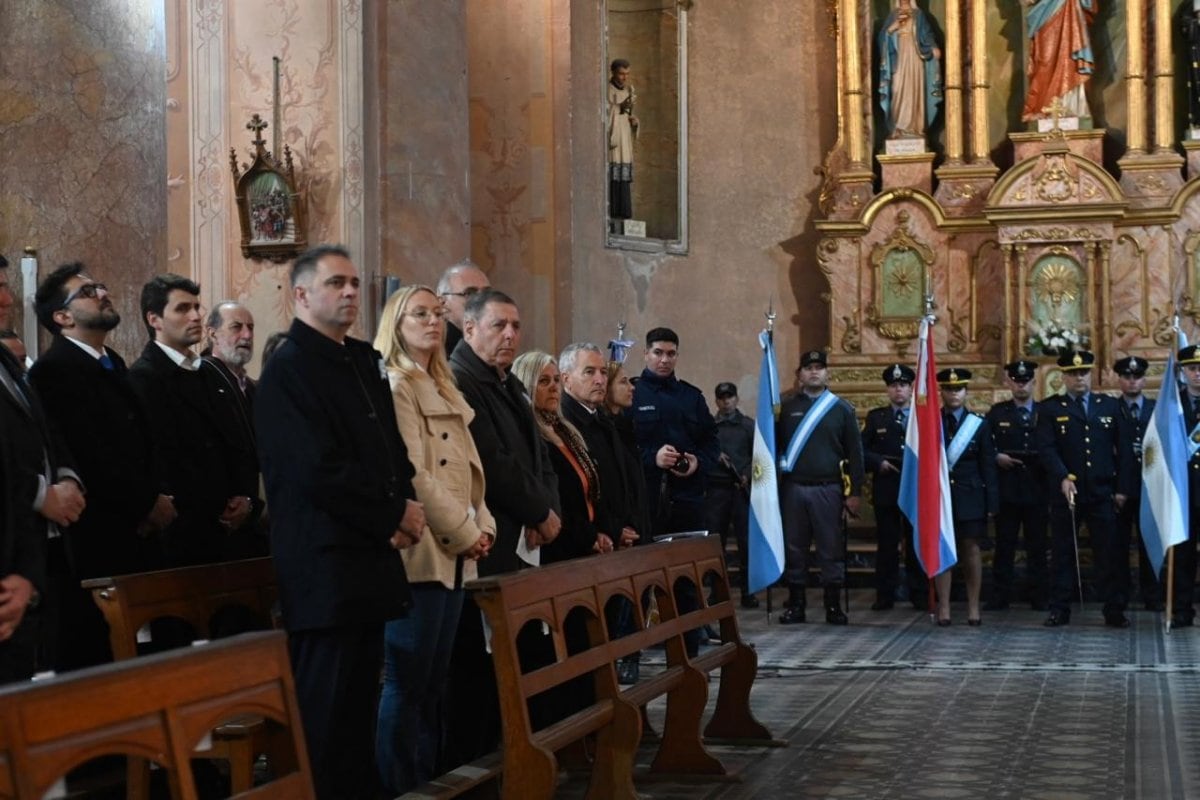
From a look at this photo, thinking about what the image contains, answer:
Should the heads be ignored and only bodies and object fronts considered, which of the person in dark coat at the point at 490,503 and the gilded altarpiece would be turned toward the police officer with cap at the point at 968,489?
the gilded altarpiece

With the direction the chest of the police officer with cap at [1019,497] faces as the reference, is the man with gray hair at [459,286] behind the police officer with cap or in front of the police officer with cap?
in front

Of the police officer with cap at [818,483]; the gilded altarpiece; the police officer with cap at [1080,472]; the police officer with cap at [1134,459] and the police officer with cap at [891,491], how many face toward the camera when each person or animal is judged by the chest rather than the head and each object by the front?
5

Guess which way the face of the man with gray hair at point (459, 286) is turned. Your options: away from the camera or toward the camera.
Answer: toward the camera

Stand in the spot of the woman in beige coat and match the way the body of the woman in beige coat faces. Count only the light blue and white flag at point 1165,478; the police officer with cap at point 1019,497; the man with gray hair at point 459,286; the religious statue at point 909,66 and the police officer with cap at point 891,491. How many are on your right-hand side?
0

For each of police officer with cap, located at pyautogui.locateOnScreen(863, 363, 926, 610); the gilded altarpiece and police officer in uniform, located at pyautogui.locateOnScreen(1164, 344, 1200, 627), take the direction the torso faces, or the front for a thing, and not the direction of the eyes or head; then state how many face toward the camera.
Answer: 3

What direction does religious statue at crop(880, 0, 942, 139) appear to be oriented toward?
toward the camera

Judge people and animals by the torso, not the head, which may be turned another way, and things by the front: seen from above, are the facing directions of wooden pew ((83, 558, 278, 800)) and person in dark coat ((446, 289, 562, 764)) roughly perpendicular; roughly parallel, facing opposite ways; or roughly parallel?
roughly parallel

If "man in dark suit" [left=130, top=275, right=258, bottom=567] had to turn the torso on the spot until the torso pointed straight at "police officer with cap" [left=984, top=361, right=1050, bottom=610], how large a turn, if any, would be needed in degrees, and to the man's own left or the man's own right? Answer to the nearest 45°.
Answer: approximately 90° to the man's own left

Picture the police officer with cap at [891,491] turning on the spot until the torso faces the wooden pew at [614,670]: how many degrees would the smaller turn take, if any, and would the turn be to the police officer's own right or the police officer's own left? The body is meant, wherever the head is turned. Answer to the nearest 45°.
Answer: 0° — they already face it

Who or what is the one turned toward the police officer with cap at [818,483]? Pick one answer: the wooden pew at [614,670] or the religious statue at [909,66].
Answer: the religious statue

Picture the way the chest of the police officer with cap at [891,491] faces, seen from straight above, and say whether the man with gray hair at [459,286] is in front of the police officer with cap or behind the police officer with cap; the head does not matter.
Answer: in front

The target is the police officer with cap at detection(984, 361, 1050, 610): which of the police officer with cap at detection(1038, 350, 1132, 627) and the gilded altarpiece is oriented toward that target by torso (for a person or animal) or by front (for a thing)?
the gilded altarpiece

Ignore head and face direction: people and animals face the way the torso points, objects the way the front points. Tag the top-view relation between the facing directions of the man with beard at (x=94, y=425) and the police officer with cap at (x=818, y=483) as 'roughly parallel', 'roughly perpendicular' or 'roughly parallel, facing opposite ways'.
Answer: roughly perpendicular

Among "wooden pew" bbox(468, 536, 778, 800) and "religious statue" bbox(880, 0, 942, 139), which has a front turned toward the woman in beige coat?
the religious statue

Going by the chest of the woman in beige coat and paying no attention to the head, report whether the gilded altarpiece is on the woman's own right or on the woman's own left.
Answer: on the woman's own left

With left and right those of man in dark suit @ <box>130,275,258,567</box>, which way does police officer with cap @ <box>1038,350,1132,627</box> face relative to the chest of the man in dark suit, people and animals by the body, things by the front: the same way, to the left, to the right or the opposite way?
to the right

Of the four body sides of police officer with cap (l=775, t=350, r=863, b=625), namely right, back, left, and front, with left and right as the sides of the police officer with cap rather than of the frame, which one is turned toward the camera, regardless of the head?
front

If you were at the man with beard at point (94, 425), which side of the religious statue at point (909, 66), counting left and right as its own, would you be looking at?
front

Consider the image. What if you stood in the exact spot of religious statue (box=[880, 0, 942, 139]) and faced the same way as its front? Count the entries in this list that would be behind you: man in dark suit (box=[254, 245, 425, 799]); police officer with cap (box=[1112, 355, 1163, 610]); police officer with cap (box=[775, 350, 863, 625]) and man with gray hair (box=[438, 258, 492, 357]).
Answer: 0
